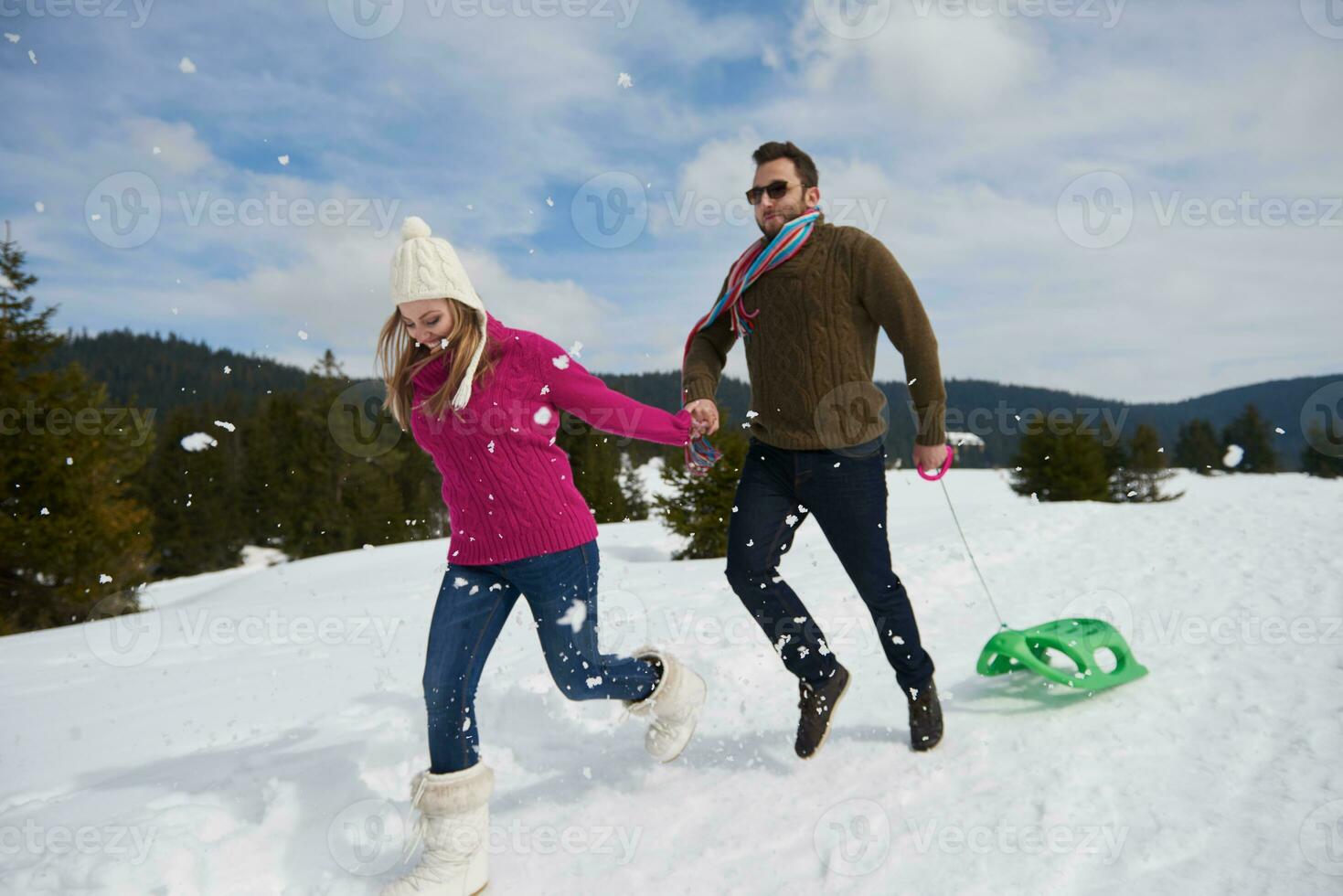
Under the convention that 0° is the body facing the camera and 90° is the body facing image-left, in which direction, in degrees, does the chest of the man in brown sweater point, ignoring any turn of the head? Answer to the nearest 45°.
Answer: approximately 45°

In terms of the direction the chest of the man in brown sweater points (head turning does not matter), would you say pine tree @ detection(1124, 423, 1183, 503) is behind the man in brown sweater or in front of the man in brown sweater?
behind

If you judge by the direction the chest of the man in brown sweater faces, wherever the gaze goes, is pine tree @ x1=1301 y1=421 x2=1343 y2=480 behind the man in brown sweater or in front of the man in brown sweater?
behind

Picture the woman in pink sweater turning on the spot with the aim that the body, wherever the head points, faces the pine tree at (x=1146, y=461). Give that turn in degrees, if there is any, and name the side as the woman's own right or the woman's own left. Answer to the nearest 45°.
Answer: approximately 180°

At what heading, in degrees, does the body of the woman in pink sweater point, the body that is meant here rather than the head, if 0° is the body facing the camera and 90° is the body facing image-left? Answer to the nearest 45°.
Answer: approximately 45°

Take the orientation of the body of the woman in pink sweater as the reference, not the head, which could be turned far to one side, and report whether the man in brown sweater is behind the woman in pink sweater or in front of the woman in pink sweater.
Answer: behind

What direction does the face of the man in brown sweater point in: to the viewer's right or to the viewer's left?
to the viewer's left

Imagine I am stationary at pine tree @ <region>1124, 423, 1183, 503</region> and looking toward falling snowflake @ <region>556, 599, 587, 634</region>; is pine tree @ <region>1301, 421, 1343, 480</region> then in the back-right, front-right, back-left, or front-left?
back-left

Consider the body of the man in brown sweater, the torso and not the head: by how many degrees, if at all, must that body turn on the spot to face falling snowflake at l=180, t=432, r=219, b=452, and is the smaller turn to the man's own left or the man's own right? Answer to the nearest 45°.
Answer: approximately 90° to the man's own right
